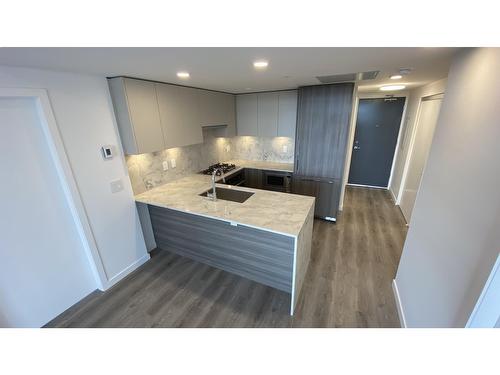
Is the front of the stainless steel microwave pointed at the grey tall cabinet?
no

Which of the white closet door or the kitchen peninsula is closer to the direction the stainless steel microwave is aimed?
the kitchen peninsula

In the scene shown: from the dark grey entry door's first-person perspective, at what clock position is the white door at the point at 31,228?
The white door is roughly at 1 o'clock from the dark grey entry door.

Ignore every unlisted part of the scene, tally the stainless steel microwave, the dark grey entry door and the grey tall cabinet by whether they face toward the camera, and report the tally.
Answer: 3

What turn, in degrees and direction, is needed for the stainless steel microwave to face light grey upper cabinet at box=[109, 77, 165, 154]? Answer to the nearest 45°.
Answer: approximately 45° to its right

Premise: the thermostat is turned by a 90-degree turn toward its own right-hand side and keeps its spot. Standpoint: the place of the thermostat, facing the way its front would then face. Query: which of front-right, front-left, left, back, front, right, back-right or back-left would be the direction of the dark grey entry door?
back-left

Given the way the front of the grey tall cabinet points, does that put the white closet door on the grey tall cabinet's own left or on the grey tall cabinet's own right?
on the grey tall cabinet's own left

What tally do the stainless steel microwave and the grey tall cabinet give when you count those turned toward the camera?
2

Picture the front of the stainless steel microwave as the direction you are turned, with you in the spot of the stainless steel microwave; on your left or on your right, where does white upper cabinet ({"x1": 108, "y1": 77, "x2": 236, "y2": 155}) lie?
on your right

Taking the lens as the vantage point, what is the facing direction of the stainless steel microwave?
facing the viewer

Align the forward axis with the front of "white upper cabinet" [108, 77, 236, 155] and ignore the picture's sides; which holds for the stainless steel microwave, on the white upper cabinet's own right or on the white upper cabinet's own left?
on the white upper cabinet's own left

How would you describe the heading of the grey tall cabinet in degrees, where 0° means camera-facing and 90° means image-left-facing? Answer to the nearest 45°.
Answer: approximately 0°

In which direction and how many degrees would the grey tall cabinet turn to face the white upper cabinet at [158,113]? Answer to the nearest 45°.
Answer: approximately 45° to its right

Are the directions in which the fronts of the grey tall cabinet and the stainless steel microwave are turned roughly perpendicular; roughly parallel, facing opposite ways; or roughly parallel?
roughly parallel

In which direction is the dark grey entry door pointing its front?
toward the camera

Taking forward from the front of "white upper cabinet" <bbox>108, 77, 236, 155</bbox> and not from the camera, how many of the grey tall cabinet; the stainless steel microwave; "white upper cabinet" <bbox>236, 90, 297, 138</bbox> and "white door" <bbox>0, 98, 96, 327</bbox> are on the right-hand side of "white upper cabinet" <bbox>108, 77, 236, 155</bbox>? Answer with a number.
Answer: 1
